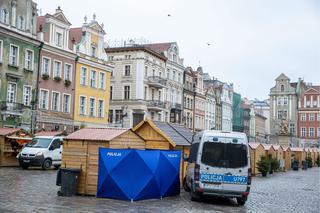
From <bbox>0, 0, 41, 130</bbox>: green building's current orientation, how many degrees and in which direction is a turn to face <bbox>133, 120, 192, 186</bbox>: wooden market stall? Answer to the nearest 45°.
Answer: approximately 45° to its right

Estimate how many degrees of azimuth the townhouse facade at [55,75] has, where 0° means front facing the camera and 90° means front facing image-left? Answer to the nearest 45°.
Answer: approximately 315°

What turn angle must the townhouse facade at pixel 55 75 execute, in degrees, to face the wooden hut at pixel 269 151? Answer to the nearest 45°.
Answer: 0° — it already faces it
